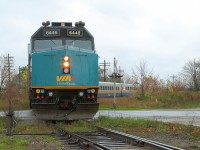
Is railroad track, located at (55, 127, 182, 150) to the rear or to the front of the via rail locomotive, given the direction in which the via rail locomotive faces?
to the front

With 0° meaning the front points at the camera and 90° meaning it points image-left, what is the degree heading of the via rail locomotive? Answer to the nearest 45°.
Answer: approximately 0°
